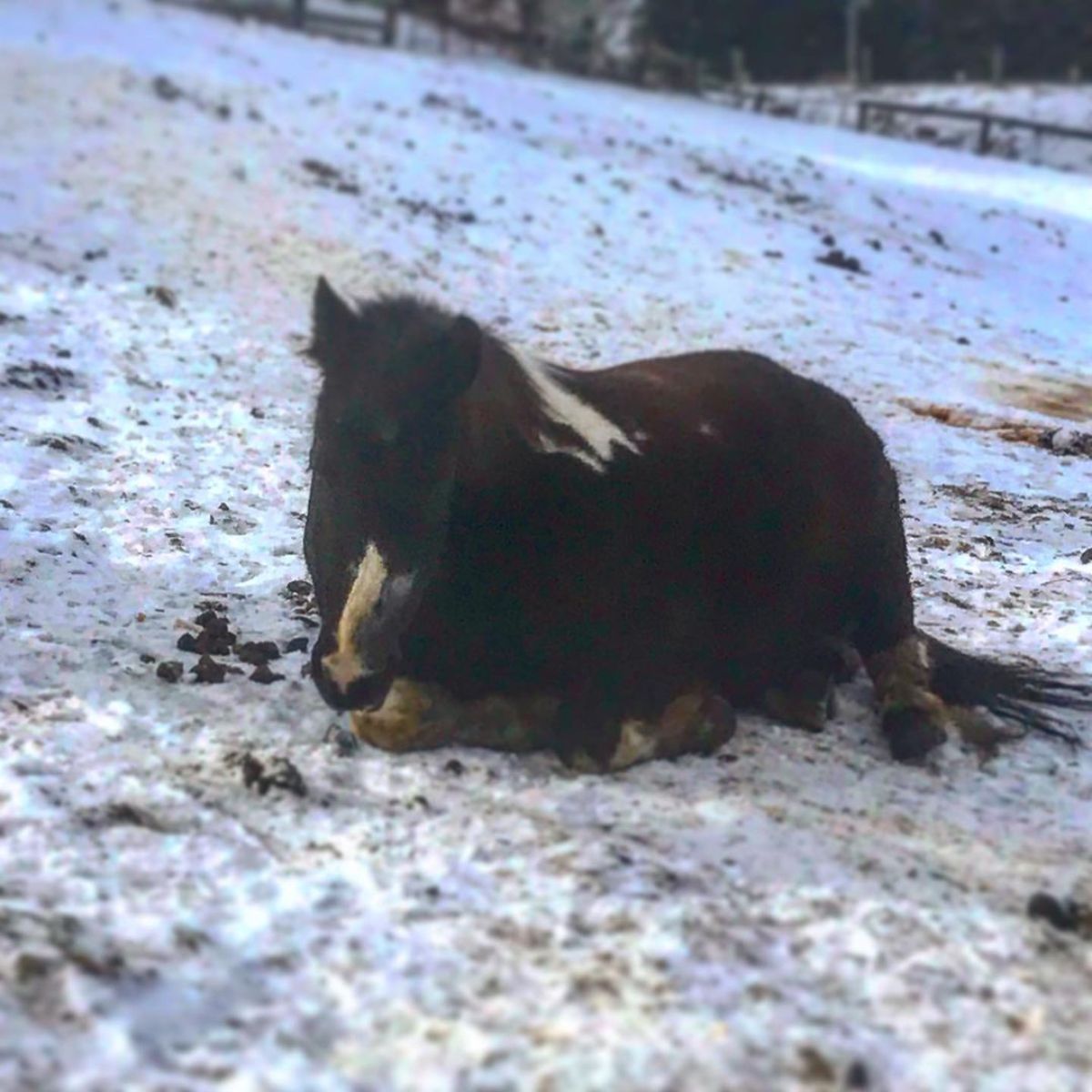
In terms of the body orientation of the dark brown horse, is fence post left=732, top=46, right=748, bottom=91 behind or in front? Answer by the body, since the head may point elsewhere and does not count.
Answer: behind

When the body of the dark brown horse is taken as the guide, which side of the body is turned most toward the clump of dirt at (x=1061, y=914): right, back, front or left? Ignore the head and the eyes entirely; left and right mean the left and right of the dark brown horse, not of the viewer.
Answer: left

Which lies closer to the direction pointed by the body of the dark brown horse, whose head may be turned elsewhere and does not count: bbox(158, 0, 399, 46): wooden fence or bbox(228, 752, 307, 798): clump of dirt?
the clump of dirt

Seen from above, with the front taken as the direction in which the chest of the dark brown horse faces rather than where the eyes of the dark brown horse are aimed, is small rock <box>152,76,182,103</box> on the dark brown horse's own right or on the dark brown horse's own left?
on the dark brown horse's own right

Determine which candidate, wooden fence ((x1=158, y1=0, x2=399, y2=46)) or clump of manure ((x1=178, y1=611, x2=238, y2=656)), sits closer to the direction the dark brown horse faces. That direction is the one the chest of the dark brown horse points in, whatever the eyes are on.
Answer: the clump of manure

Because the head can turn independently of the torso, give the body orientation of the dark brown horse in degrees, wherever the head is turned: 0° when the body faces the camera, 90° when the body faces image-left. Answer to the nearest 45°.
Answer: approximately 45°
